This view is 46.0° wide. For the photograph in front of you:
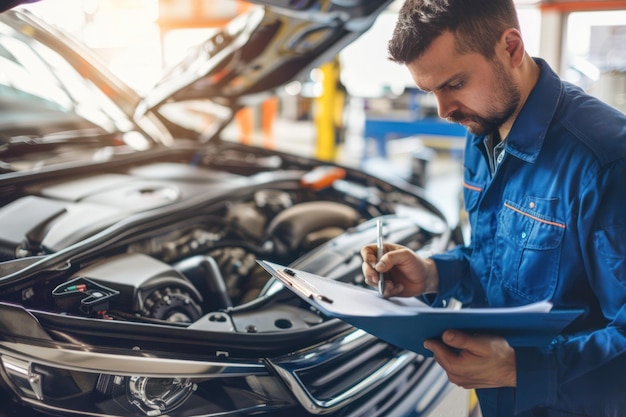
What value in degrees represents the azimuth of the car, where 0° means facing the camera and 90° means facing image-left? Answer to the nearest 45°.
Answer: approximately 315°

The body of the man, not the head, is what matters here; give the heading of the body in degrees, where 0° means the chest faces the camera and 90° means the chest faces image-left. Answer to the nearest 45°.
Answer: approximately 45°

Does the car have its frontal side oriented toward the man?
yes
